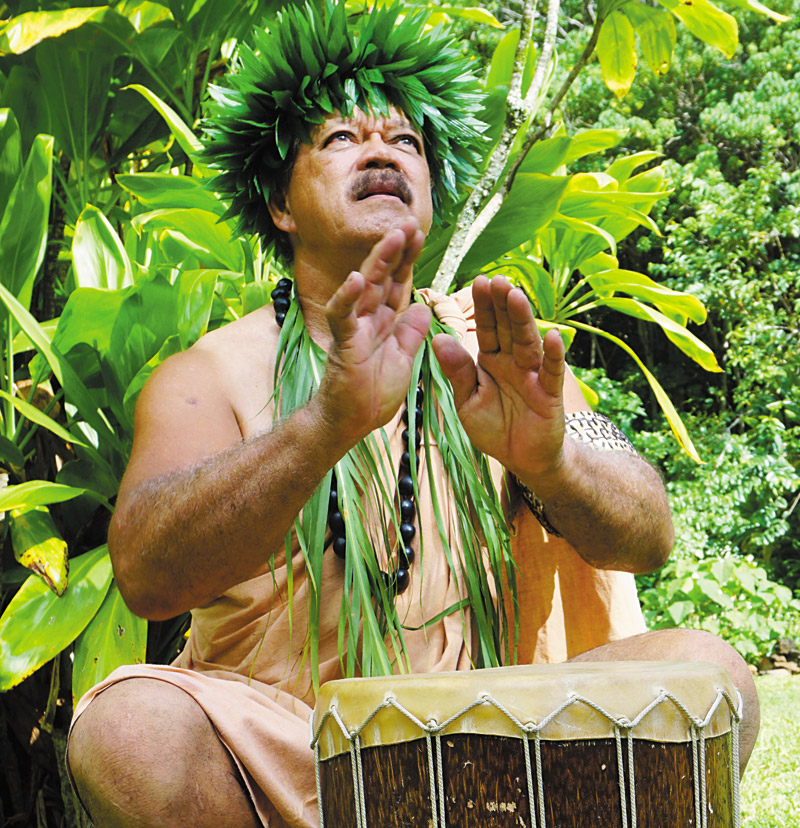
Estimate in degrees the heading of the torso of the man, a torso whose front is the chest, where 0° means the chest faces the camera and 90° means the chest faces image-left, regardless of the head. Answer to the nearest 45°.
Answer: approximately 0°

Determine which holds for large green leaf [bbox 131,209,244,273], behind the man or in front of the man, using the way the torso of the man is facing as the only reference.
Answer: behind

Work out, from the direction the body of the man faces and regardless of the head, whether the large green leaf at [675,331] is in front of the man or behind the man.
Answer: behind

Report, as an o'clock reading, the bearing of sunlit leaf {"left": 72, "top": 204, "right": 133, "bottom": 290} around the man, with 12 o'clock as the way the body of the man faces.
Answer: The sunlit leaf is roughly at 5 o'clock from the man.

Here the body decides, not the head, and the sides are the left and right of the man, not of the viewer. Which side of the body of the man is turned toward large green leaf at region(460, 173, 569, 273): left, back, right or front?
back

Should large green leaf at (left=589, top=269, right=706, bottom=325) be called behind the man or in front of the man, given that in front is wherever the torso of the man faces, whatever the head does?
behind

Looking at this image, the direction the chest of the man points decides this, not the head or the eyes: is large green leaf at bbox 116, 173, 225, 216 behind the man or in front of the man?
behind

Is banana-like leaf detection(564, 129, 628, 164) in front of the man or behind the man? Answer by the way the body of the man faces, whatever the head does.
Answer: behind

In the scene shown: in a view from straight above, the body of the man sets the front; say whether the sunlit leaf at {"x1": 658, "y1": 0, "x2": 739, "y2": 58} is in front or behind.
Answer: behind

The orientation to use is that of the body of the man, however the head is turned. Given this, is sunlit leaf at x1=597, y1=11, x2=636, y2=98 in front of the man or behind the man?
behind
